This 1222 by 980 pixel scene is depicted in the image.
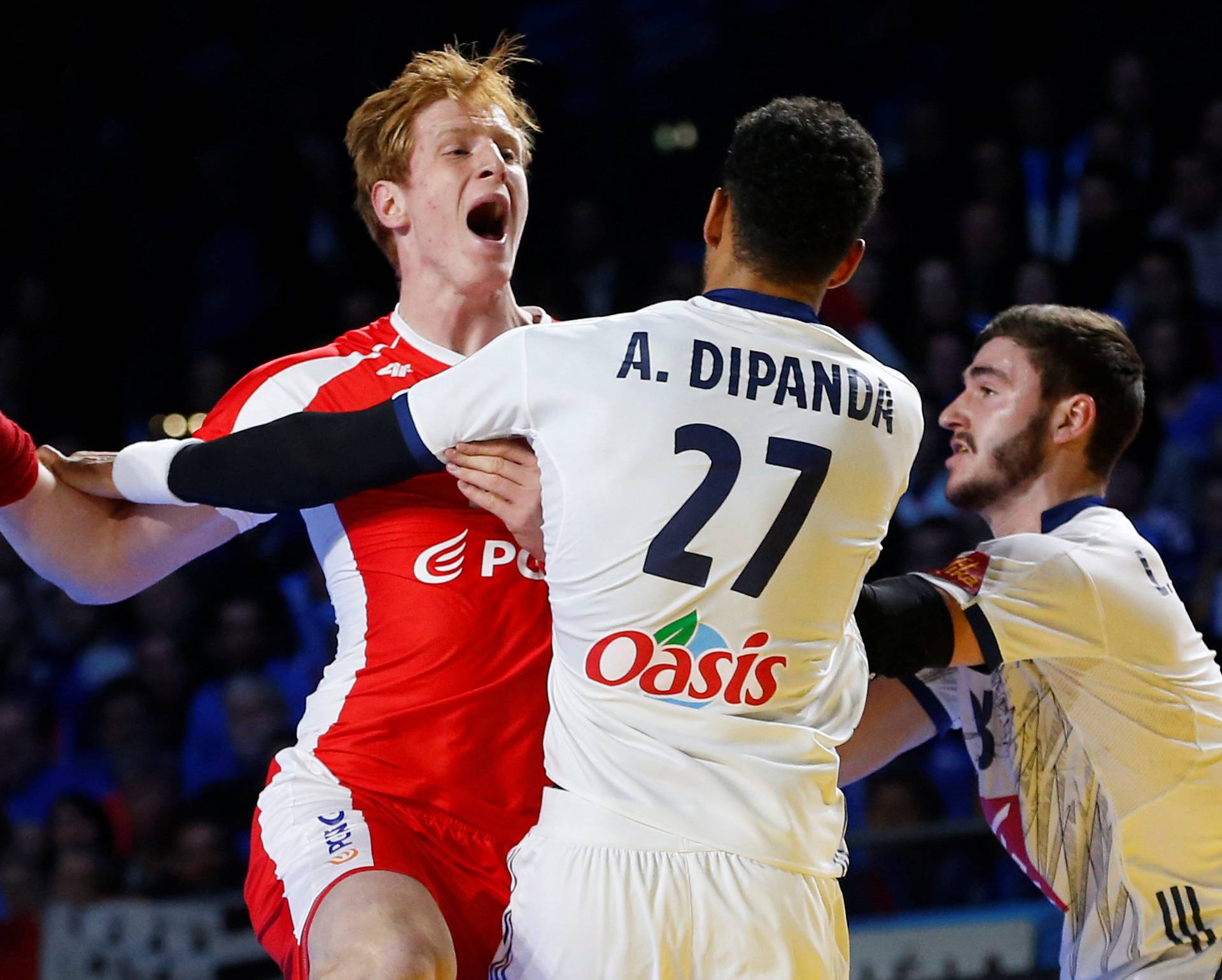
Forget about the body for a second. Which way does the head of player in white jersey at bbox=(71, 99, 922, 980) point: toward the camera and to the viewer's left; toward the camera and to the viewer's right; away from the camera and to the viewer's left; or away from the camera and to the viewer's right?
away from the camera and to the viewer's left

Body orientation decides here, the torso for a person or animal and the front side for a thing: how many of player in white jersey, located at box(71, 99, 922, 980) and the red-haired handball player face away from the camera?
1

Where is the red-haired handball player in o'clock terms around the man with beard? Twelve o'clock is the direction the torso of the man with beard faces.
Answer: The red-haired handball player is roughly at 11 o'clock from the man with beard.

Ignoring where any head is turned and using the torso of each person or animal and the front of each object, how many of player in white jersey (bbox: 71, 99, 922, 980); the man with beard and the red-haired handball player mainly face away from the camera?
1

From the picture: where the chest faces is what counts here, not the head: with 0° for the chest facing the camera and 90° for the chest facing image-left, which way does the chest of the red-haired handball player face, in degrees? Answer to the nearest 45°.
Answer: approximately 315°

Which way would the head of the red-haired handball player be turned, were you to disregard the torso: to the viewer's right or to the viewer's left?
to the viewer's right

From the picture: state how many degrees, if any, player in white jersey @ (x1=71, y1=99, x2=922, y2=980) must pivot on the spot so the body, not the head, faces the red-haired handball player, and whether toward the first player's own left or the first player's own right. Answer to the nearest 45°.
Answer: approximately 45° to the first player's own left

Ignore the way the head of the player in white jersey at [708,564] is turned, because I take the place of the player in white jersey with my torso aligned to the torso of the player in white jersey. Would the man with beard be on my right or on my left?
on my right

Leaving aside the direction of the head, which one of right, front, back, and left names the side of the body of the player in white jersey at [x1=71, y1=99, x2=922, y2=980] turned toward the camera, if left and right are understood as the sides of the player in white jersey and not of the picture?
back

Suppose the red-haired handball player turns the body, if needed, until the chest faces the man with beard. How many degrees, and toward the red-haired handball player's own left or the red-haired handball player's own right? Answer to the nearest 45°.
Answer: approximately 45° to the red-haired handball player's own left

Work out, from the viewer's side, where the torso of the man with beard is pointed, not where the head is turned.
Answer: to the viewer's left

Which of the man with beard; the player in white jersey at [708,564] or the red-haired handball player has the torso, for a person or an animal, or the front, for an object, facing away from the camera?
the player in white jersey

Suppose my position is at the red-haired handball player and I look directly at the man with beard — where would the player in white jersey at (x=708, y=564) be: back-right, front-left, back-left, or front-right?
front-right

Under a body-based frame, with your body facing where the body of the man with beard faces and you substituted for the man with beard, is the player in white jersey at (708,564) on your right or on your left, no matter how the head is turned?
on your left

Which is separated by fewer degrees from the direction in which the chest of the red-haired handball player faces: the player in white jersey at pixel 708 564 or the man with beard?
the player in white jersey

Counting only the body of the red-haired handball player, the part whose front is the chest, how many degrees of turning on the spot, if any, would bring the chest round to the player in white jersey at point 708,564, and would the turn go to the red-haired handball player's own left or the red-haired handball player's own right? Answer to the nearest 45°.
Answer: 0° — they already face them

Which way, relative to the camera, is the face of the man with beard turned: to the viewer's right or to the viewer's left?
to the viewer's left
